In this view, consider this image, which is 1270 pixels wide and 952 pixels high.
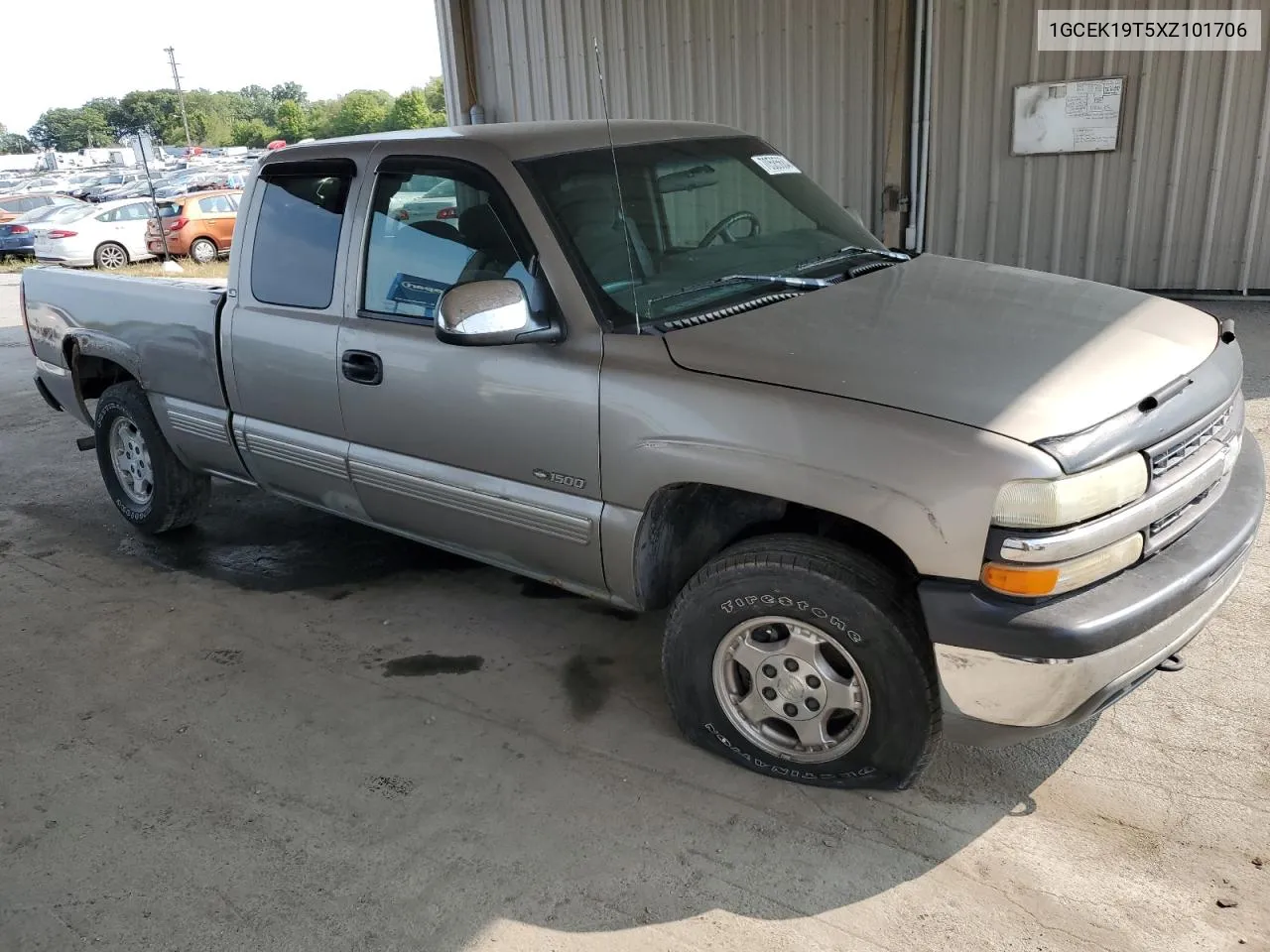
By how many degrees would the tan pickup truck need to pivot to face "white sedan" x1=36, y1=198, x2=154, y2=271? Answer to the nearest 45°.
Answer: approximately 180°

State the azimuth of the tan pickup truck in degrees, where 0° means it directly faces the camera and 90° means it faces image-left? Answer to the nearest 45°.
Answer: approximately 315°

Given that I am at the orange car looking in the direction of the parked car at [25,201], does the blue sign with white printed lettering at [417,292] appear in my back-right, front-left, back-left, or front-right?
back-left

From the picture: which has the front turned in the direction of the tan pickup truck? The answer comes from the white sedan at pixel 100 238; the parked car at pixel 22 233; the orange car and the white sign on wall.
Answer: the white sign on wall

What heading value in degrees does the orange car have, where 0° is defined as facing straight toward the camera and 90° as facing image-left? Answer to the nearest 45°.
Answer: approximately 225°

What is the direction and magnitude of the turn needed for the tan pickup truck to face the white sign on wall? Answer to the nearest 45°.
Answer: approximately 90° to its left

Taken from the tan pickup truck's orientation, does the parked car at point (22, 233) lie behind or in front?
behind

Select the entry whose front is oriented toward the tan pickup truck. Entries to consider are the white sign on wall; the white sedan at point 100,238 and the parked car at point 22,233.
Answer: the white sign on wall

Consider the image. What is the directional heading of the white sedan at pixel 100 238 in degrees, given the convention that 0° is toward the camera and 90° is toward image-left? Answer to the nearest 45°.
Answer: approximately 225°

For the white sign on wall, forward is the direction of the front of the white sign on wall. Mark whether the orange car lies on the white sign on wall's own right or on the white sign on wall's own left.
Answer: on the white sign on wall's own right
